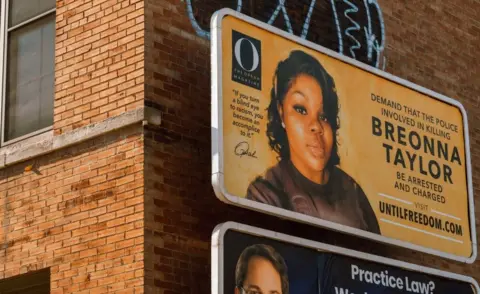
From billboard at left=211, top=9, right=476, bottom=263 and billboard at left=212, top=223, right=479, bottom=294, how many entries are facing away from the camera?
0

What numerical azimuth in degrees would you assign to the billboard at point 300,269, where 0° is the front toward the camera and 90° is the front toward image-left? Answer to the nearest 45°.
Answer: approximately 315°

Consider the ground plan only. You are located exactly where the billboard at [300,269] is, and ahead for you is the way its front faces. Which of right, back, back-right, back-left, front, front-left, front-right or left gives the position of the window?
back-right

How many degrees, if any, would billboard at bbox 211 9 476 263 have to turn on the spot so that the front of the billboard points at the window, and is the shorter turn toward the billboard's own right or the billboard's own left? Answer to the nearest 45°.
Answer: approximately 135° to the billboard's own right

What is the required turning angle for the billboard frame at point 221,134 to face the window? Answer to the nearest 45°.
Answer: approximately 180°

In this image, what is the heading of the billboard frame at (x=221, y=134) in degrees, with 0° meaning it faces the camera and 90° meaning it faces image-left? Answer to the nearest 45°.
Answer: approximately 315°
